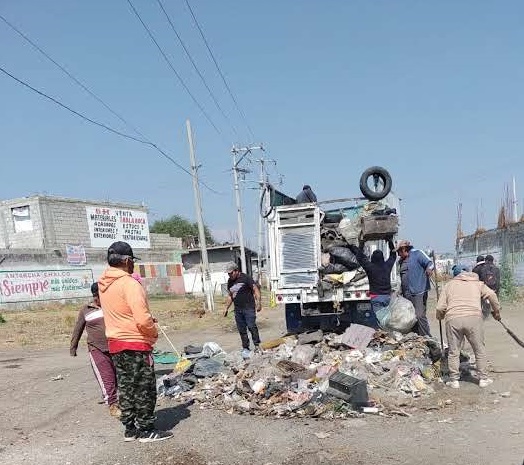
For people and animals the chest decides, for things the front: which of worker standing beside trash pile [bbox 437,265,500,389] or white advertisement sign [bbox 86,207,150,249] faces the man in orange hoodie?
the white advertisement sign

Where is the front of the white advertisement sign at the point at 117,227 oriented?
toward the camera

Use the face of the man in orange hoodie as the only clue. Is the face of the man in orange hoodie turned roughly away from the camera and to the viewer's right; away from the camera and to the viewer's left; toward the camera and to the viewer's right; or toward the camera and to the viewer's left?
away from the camera and to the viewer's right

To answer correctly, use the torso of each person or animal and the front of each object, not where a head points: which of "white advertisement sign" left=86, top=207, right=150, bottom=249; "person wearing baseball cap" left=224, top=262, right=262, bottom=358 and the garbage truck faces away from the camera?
the garbage truck

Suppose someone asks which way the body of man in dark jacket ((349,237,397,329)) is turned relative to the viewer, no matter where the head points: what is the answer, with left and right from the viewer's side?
facing away from the viewer

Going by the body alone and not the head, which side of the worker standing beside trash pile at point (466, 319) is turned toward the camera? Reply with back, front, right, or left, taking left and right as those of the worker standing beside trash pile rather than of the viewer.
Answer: back

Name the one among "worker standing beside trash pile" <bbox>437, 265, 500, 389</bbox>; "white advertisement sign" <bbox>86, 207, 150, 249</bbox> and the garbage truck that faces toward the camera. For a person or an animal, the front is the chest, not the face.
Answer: the white advertisement sign

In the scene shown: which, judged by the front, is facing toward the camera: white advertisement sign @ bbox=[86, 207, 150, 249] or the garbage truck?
the white advertisement sign

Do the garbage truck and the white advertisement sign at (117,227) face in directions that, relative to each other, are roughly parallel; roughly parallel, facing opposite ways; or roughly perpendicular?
roughly parallel, facing opposite ways

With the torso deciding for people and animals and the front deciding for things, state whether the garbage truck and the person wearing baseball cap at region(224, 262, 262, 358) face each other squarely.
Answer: no

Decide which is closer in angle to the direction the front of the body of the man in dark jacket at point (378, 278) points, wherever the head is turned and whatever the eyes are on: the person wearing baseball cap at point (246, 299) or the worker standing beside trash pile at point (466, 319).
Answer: the person wearing baseball cap

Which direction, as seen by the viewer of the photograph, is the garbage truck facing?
facing away from the viewer

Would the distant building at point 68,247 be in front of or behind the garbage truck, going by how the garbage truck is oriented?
in front

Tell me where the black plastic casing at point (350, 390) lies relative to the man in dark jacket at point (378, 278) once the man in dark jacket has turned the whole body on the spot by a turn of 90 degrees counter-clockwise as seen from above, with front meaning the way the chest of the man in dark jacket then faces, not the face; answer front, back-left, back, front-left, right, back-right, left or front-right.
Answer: left

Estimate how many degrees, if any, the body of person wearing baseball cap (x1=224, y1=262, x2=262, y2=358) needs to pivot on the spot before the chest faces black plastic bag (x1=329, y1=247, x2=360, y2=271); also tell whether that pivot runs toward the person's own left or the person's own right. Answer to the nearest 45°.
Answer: approximately 135° to the person's own left

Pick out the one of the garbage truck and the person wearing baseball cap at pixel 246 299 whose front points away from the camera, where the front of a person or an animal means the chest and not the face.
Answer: the garbage truck
